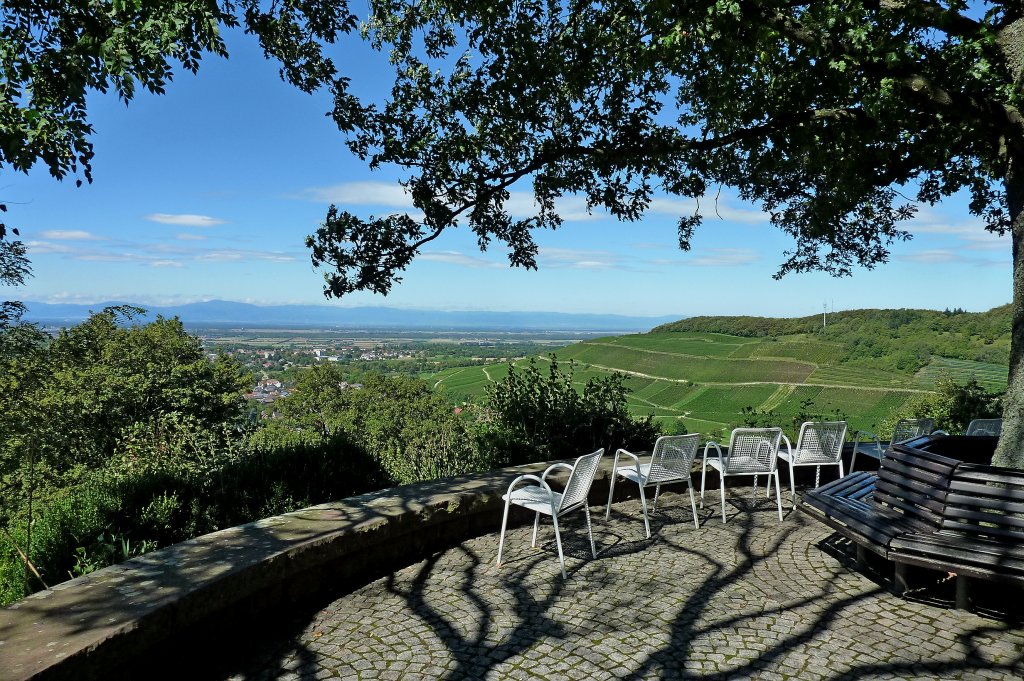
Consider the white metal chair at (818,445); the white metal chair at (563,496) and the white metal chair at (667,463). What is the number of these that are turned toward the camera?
0

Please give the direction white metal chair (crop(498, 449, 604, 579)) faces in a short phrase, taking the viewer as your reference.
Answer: facing away from the viewer and to the left of the viewer

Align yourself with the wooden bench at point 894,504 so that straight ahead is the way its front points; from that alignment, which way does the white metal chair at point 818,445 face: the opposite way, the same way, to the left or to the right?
to the right

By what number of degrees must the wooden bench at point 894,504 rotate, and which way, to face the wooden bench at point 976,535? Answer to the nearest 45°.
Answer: approximately 90° to its left

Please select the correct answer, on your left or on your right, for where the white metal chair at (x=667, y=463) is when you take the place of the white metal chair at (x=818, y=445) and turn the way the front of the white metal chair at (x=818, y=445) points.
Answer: on your left

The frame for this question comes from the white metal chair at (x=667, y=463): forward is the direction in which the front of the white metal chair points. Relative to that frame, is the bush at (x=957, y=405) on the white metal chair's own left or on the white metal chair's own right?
on the white metal chair's own right

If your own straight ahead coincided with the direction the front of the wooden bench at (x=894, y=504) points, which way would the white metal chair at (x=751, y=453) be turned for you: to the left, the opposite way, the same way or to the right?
to the right

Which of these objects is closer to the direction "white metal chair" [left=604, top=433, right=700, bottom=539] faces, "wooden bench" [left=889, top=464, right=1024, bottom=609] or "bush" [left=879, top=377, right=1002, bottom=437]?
the bush
